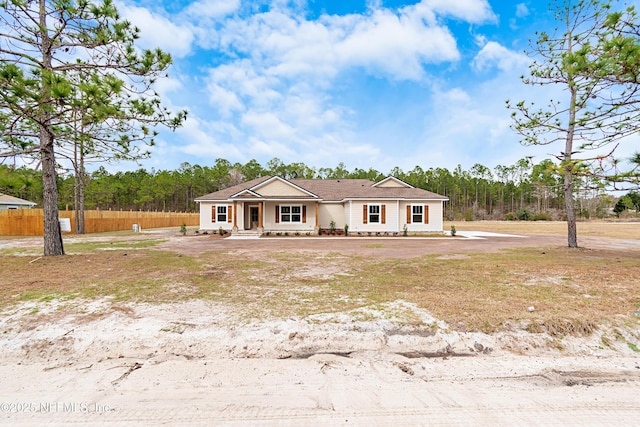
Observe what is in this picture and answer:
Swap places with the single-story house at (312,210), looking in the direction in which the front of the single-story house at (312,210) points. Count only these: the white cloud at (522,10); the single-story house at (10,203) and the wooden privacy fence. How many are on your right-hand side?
2

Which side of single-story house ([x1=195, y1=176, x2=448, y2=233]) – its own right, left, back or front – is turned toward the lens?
front

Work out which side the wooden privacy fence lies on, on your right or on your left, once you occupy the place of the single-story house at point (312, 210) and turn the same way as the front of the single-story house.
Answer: on your right

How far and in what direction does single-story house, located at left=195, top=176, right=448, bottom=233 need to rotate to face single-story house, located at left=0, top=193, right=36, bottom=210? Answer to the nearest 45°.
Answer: approximately 90° to its right
